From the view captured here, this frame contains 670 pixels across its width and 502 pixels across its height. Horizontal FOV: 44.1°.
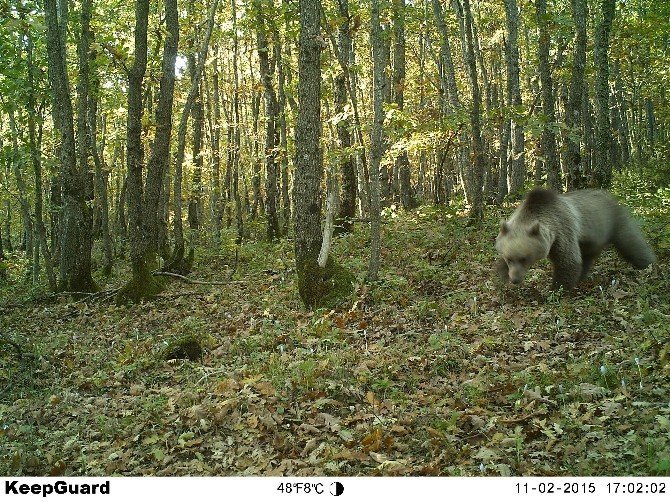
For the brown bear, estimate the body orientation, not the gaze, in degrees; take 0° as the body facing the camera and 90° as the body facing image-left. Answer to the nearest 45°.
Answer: approximately 45°

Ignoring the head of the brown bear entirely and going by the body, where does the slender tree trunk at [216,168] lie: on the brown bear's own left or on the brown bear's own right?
on the brown bear's own right

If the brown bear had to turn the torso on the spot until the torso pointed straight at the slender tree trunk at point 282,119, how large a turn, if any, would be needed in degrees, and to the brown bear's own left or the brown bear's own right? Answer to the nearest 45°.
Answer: approximately 90° to the brown bear's own right

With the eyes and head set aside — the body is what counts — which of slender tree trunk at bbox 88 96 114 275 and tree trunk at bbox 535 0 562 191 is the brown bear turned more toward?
the slender tree trunk

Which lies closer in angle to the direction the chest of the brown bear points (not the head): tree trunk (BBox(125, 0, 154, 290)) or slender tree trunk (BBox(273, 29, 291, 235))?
the tree trunk

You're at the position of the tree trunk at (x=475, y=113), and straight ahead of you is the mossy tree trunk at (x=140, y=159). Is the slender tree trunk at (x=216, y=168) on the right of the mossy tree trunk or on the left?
right

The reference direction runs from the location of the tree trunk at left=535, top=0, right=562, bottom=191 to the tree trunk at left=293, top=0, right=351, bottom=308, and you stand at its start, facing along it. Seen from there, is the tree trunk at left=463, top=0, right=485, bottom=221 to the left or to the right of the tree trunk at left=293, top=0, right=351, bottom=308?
right

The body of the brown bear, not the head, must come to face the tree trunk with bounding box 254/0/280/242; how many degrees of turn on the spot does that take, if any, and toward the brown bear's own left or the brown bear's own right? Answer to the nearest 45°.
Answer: approximately 90° to the brown bear's own right

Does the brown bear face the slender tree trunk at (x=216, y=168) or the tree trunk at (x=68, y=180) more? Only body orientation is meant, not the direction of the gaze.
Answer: the tree trunk

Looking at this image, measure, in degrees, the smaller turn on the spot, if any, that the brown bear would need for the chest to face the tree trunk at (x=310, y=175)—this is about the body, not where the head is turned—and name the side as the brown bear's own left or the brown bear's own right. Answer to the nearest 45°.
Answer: approximately 45° to the brown bear's own right

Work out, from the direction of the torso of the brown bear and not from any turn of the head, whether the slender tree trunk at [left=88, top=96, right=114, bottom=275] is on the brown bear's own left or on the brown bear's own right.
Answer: on the brown bear's own right
